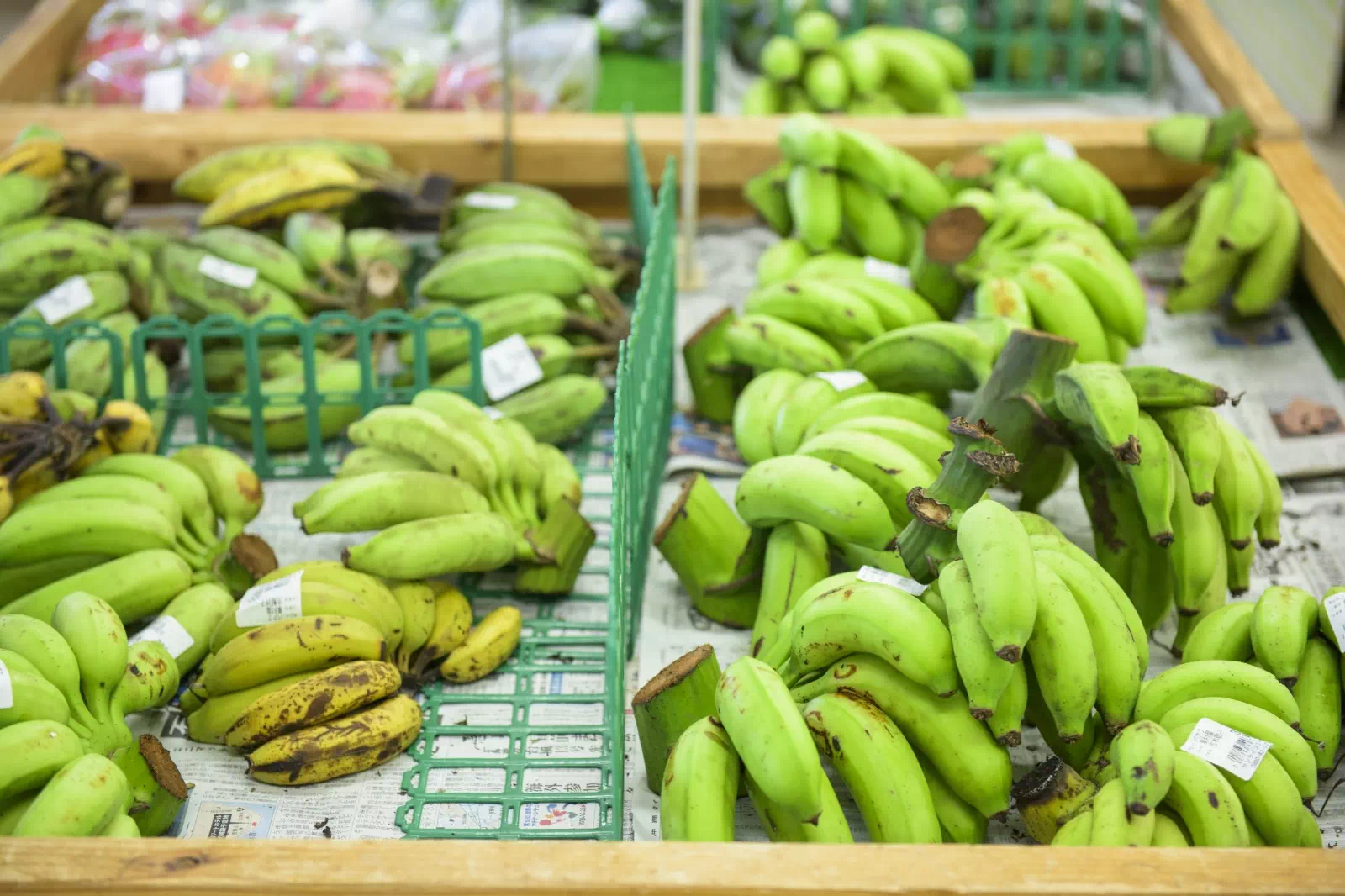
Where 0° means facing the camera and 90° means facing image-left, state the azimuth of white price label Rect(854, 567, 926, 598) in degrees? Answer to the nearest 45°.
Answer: approximately 0°

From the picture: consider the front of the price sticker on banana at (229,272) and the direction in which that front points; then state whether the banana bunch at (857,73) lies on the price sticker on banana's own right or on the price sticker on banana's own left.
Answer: on the price sticker on banana's own left

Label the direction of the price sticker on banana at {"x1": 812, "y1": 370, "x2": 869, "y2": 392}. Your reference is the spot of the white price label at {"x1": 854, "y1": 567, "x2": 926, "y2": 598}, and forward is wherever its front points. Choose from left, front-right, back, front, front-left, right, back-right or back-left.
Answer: back

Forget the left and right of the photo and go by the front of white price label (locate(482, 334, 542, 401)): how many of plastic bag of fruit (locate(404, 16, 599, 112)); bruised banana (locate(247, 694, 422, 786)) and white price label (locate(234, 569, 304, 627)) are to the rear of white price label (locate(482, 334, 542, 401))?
1

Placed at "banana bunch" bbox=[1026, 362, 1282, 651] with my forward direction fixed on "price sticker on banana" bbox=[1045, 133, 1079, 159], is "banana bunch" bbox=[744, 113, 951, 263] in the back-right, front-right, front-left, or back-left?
front-left

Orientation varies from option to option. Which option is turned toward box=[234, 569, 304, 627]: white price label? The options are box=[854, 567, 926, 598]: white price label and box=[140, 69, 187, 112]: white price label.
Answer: box=[140, 69, 187, 112]: white price label

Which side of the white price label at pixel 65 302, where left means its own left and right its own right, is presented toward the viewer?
front

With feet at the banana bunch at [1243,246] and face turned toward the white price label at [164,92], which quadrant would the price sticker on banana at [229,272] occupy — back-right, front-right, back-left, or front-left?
front-left

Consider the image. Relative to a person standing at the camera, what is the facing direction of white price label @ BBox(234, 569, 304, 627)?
facing the viewer

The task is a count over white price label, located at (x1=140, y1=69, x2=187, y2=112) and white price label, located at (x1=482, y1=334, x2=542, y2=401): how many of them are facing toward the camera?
2

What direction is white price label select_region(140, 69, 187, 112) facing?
toward the camera

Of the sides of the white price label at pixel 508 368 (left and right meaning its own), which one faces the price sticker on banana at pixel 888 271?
left

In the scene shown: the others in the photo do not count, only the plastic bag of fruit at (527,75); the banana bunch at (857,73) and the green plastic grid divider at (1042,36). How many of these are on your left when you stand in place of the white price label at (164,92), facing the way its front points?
3
